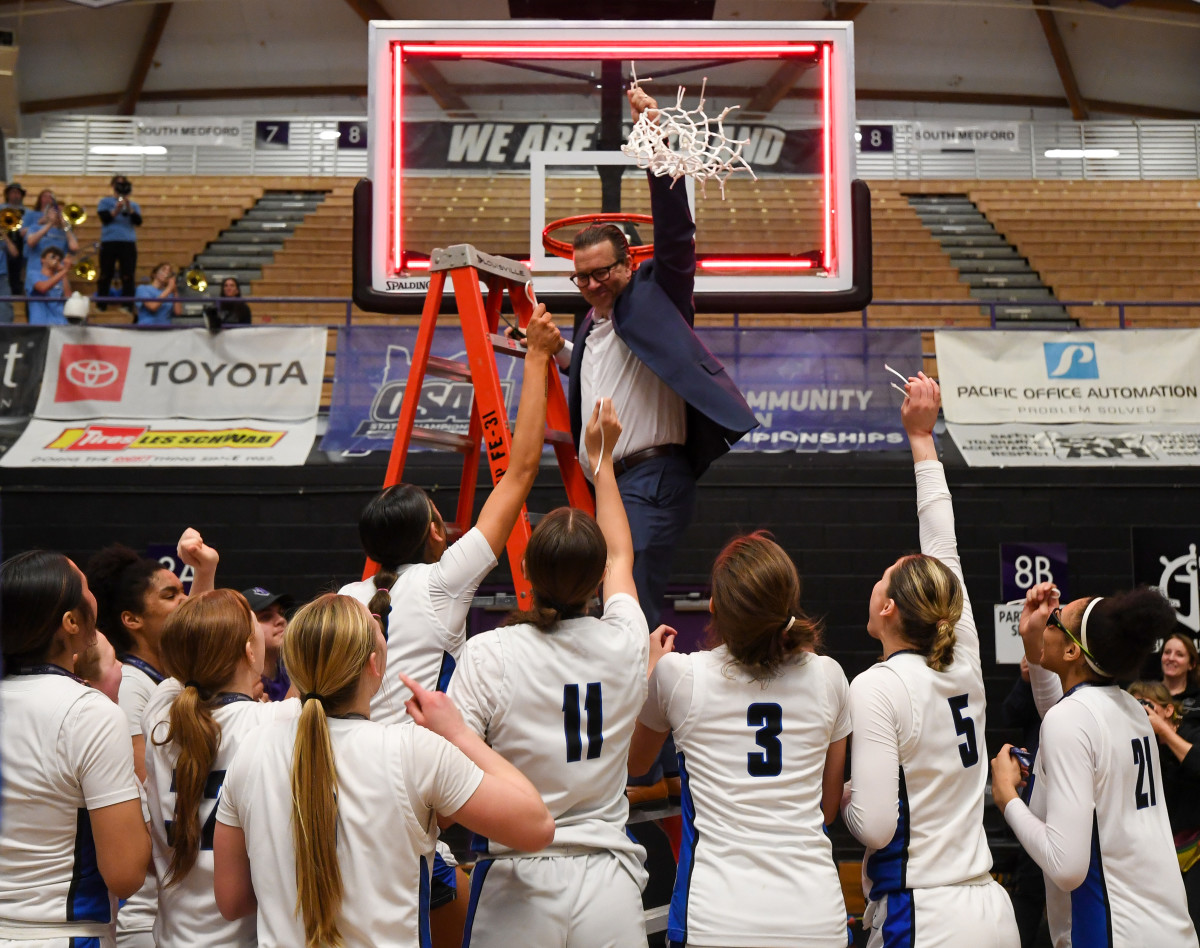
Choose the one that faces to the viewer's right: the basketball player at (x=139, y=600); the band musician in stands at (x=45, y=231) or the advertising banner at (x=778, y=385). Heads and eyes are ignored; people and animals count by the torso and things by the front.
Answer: the basketball player

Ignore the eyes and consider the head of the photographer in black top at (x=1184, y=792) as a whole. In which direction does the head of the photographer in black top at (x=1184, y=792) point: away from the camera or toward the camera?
toward the camera

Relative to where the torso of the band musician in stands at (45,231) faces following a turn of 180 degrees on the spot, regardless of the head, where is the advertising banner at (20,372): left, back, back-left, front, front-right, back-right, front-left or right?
back

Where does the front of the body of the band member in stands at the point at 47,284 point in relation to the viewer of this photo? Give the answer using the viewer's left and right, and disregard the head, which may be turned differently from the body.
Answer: facing the viewer and to the right of the viewer

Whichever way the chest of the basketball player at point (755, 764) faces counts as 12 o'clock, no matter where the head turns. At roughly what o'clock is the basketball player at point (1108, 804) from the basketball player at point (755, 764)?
the basketball player at point (1108, 804) is roughly at 2 o'clock from the basketball player at point (755, 764).

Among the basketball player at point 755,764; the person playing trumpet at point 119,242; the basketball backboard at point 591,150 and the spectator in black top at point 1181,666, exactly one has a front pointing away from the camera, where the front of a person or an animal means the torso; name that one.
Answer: the basketball player

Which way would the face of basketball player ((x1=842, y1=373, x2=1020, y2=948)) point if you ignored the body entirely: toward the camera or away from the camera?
away from the camera

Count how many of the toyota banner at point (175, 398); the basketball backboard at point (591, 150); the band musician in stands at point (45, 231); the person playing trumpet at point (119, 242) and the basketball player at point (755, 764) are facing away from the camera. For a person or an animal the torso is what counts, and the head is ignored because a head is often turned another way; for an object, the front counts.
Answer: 1

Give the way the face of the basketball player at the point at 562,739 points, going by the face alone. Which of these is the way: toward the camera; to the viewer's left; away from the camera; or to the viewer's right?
away from the camera

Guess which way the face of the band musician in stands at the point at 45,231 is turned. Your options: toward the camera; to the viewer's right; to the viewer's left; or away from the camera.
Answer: toward the camera

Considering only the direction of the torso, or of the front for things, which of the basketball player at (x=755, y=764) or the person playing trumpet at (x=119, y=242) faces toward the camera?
the person playing trumpet

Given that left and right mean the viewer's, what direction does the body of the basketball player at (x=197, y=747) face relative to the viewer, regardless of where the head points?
facing away from the viewer and to the right of the viewer

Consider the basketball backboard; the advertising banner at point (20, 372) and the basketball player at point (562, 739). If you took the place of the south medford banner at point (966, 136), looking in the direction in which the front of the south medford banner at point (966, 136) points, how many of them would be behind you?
0

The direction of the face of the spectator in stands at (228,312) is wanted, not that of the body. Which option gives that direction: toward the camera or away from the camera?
toward the camera

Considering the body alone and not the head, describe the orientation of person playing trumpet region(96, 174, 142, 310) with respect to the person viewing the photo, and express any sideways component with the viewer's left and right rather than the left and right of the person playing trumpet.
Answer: facing the viewer

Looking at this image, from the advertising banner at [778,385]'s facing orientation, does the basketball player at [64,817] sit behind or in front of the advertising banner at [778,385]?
in front

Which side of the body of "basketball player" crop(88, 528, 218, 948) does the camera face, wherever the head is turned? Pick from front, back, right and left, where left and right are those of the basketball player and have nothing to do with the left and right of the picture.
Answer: right

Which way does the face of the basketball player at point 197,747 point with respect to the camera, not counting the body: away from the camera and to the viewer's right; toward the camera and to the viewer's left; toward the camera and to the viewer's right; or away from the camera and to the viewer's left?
away from the camera and to the viewer's right

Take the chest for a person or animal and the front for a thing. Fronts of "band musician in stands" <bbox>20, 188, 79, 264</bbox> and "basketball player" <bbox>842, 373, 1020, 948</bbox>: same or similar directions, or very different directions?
very different directions

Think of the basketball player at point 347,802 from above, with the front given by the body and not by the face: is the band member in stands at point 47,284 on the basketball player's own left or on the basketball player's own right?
on the basketball player's own left

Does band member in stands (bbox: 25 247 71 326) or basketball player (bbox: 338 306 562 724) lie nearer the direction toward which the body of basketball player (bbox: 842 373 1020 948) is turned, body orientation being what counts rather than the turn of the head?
the band member in stands

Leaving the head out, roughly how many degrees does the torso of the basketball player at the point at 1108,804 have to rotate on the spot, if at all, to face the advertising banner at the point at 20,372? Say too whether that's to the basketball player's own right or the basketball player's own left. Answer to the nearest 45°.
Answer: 0° — they already face it

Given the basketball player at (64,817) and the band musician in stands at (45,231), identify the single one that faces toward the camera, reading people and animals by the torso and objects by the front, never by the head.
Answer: the band musician in stands
